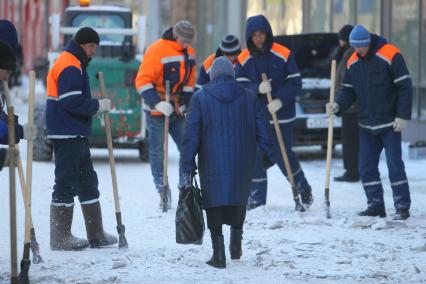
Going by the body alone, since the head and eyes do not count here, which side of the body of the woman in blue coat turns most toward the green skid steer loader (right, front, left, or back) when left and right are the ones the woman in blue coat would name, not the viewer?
front

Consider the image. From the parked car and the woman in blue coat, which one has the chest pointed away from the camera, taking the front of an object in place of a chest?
the woman in blue coat

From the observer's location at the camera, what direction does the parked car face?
facing the viewer

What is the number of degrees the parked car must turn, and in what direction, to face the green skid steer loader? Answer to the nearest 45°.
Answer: approximately 90° to its right

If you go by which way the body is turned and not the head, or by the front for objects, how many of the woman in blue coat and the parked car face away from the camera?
1

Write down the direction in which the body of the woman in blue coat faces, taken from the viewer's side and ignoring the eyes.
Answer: away from the camera

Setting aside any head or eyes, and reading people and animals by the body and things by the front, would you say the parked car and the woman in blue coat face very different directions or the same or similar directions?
very different directions

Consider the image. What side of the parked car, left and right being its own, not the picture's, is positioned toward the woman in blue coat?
front

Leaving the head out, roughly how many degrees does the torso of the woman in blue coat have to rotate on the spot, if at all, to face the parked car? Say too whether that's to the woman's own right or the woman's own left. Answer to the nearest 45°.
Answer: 0° — they already face it

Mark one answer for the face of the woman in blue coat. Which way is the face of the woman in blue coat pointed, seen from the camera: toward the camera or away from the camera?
away from the camera
